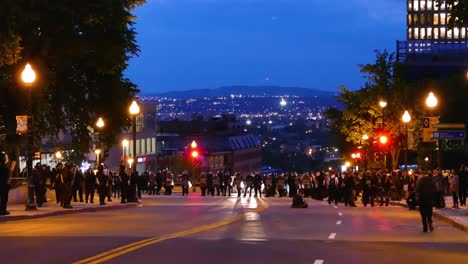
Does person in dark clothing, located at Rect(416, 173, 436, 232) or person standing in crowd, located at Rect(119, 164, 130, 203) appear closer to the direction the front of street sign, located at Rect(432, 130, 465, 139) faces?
the person in dark clothing

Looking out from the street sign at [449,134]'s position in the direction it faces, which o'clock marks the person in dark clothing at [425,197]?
The person in dark clothing is roughly at 12 o'clock from the street sign.

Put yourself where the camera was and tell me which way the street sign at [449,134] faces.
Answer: facing the viewer

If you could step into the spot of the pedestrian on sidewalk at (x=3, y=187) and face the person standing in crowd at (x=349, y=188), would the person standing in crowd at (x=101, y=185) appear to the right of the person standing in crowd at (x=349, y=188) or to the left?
left

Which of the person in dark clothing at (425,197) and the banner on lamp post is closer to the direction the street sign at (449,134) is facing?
the person in dark clothing

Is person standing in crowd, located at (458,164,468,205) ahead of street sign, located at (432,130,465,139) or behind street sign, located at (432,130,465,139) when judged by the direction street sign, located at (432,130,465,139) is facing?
ahead

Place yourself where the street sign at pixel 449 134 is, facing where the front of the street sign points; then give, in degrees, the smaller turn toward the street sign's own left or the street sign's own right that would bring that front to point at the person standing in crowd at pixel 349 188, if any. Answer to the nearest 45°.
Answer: approximately 135° to the street sign's own right

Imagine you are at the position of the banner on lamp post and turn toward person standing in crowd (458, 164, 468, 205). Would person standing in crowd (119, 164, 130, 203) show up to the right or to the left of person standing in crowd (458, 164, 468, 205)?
left

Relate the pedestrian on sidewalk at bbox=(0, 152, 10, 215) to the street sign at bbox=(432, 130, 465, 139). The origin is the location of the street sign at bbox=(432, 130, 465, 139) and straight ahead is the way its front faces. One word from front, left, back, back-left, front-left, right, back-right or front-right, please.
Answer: front-right

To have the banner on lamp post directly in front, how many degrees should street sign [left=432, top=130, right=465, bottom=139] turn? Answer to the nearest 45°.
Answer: approximately 45° to its right

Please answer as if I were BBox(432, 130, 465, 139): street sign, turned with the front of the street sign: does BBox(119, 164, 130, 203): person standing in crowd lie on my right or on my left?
on my right

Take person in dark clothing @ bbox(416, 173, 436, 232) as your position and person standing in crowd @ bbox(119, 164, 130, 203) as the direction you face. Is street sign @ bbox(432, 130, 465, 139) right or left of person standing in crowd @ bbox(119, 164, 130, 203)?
right

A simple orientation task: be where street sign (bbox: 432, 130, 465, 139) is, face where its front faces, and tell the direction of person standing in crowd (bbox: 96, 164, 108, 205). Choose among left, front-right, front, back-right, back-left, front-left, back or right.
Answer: right
